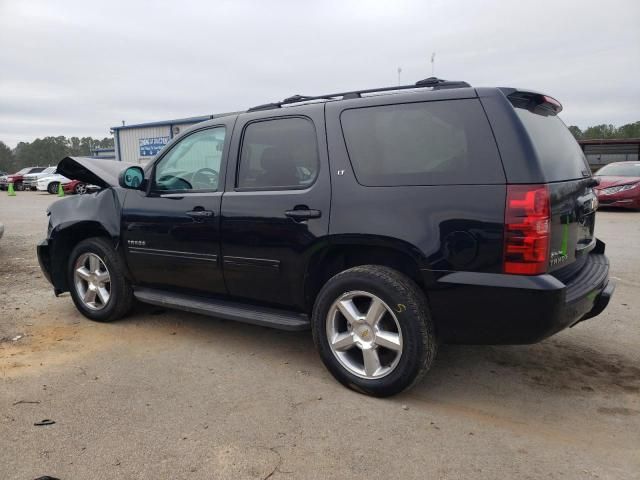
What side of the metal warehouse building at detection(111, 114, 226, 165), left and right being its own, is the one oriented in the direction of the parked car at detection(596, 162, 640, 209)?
left

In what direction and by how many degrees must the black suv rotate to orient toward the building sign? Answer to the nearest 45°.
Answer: approximately 45° to its right

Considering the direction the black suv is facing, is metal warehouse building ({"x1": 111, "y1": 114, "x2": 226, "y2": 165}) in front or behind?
in front

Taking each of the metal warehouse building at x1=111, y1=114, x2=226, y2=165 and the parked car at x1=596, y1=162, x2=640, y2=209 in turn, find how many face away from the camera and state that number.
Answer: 0

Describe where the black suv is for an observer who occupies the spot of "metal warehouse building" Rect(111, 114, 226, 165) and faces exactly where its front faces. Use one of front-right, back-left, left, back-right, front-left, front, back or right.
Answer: front-left

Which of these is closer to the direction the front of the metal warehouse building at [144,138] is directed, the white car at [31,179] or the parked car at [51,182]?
the parked car

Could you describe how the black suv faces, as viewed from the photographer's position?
facing away from the viewer and to the left of the viewer

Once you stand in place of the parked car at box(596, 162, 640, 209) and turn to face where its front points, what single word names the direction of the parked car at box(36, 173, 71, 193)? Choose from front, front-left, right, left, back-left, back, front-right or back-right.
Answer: front-right

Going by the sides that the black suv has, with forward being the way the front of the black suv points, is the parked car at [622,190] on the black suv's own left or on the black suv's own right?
on the black suv's own right

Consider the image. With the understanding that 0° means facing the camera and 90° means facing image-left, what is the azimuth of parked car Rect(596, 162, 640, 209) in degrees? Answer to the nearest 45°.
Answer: approximately 45°

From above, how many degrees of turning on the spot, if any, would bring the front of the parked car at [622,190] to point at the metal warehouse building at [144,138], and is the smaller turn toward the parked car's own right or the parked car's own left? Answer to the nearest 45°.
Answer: approximately 45° to the parked car's own right

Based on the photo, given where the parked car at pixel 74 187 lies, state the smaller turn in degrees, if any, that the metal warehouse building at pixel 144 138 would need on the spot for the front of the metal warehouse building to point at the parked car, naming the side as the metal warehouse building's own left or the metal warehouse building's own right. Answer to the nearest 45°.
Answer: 0° — it already faces it
